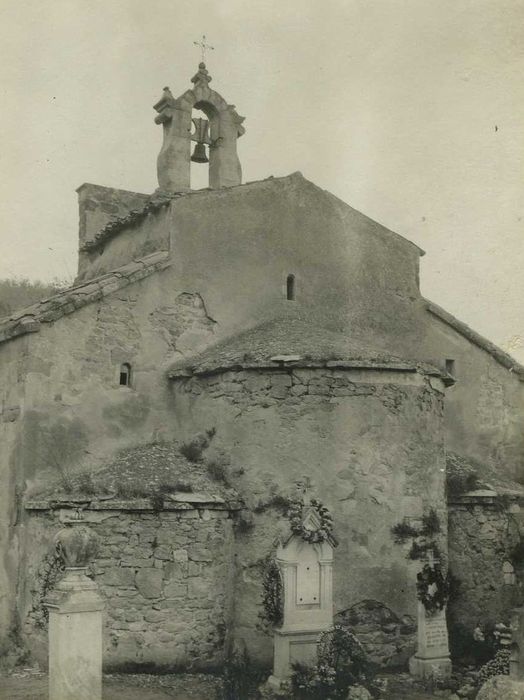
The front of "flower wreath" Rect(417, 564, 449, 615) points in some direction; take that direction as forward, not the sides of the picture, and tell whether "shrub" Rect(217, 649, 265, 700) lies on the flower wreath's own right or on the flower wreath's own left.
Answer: on the flower wreath's own right

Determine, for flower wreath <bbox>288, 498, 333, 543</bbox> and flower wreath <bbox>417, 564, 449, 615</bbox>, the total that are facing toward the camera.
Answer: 2

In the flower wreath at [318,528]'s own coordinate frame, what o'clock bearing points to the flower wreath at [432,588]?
the flower wreath at [432,588] is roughly at 8 o'clock from the flower wreath at [318,528].

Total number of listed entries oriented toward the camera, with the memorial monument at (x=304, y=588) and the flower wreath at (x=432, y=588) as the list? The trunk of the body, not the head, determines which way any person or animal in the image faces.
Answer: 2

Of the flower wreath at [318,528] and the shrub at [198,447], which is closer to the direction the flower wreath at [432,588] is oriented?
the flower wreath

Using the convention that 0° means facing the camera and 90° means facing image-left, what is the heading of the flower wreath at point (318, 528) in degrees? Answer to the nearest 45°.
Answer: approximately 0°
